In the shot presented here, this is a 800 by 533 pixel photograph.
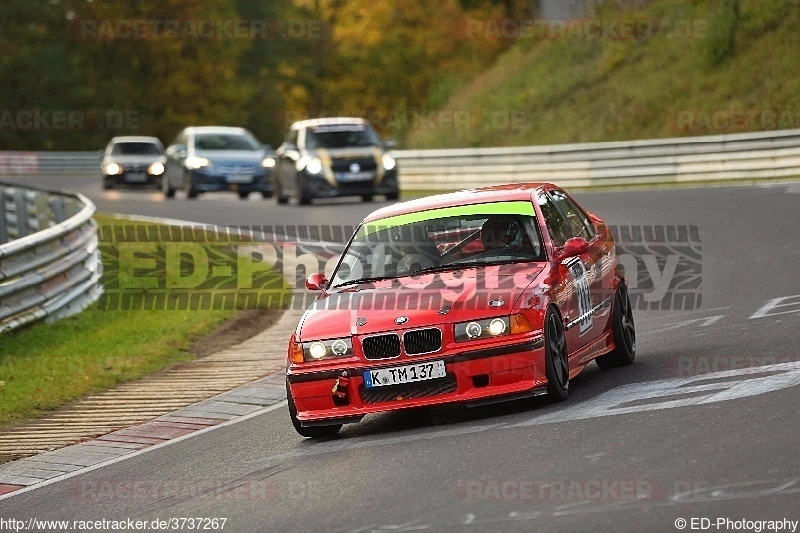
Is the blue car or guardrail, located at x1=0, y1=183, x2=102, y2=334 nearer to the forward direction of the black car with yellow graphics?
the guardrail

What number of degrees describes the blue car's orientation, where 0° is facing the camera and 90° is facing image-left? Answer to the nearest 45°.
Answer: approximately 0°

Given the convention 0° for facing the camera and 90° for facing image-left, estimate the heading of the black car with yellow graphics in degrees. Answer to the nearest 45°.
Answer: approximately 0°

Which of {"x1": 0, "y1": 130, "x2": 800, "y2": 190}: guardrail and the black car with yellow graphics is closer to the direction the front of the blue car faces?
the black car with yellow graphics

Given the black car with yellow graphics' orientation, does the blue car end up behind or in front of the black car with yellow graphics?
behind

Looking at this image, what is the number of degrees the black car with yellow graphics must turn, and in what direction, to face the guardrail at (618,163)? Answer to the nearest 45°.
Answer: approximately 90° to its left

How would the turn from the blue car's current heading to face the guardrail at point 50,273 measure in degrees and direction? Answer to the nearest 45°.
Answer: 0° — it already faces it
